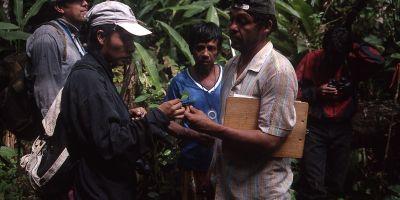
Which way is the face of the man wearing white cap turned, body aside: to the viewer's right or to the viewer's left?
to the viewer's right

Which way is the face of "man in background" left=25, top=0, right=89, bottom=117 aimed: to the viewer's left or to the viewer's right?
to the viewer's right

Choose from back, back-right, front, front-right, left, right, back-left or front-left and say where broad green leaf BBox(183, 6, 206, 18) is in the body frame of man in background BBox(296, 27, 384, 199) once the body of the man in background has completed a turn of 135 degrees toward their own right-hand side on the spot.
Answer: front

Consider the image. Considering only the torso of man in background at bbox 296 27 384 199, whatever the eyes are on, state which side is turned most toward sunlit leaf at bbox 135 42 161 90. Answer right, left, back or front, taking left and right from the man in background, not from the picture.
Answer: right

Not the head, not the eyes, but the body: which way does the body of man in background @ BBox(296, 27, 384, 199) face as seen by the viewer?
toward the camera

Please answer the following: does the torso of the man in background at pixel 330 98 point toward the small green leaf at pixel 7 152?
no

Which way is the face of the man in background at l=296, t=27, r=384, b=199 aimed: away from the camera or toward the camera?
toward the camera

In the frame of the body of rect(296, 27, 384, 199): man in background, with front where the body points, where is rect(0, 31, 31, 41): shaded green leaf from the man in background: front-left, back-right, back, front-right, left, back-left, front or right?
right

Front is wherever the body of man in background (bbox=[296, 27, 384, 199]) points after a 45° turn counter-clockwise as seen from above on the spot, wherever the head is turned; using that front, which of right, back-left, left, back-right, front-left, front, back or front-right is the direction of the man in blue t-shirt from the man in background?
right

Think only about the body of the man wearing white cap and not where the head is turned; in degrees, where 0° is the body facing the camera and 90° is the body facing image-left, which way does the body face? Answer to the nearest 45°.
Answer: approximately 270°

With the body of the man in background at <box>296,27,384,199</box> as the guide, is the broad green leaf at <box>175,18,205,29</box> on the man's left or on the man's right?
on the man's right

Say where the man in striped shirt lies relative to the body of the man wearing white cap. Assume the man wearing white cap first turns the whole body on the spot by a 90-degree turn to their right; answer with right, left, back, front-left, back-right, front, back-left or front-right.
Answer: left

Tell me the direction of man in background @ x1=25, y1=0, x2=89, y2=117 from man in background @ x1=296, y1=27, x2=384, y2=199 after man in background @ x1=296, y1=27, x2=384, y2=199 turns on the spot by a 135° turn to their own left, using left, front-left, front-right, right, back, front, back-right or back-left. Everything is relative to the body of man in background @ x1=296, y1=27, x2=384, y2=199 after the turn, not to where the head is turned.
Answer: back

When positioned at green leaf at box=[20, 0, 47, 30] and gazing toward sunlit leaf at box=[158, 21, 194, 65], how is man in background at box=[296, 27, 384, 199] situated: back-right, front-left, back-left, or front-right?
front-right

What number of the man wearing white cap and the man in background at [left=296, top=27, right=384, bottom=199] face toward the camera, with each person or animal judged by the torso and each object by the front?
1

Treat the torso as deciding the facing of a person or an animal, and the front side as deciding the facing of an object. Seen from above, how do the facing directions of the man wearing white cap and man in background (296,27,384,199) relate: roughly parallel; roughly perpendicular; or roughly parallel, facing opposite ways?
roughly perpendicular

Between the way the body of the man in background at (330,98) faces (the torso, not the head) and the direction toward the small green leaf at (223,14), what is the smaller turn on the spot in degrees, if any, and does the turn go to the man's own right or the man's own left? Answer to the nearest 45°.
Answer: approximately 135° to the man's own right
